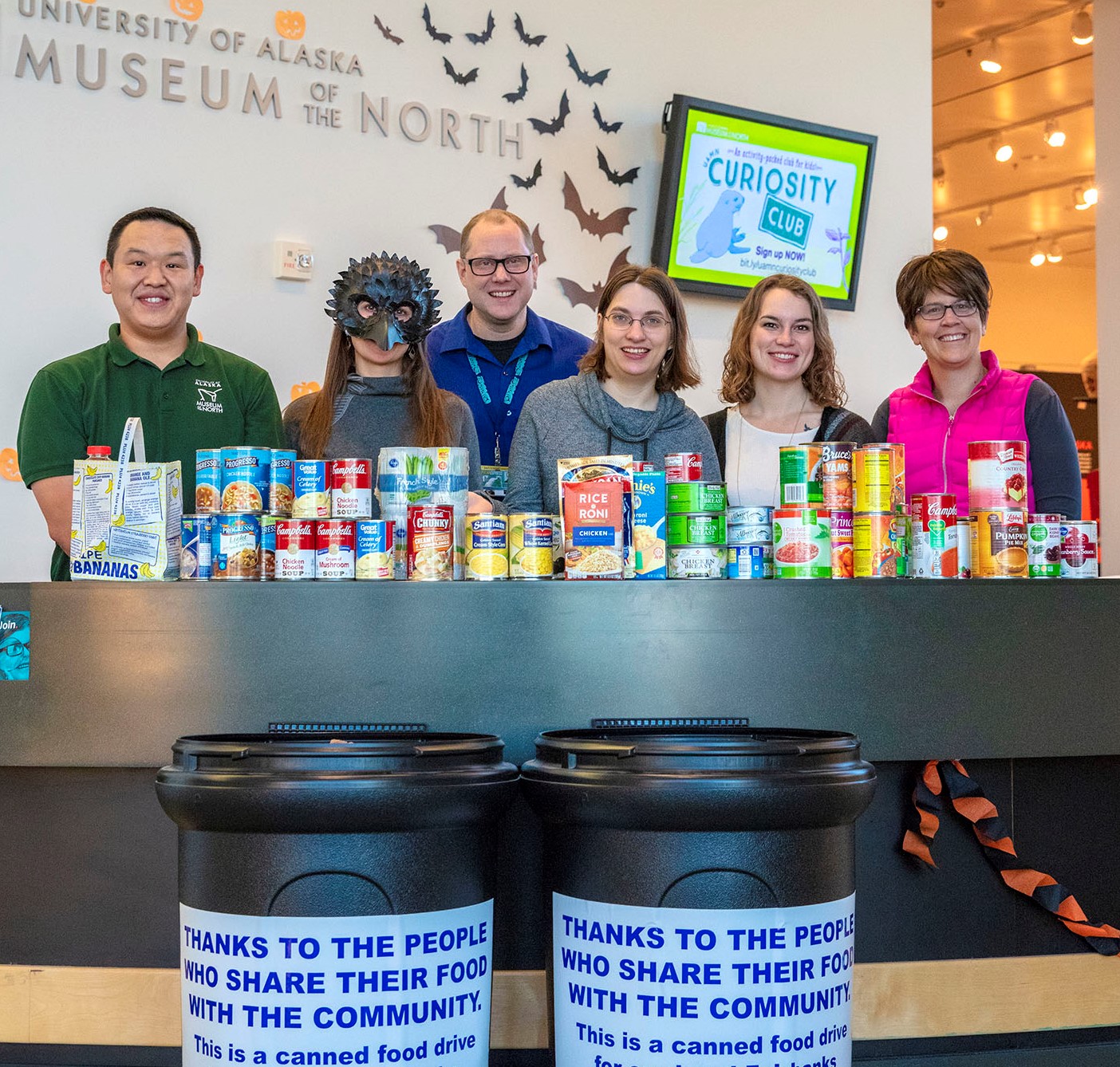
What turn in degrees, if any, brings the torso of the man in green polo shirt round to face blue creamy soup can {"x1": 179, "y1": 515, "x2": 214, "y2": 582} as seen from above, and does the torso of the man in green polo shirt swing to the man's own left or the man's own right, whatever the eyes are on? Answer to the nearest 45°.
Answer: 0° — they already face it

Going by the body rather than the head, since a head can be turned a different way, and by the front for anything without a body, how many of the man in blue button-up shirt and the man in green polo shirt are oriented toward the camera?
2

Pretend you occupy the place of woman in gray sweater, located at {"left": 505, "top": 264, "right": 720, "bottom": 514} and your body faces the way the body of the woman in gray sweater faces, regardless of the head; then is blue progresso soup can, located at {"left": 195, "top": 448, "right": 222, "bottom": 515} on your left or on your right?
on your right

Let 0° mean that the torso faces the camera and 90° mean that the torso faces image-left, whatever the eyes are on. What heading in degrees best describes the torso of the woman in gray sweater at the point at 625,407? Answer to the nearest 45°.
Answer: approximately 0°

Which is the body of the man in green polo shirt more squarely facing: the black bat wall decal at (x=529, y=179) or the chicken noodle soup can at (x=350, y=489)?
the chicken noodle soup can

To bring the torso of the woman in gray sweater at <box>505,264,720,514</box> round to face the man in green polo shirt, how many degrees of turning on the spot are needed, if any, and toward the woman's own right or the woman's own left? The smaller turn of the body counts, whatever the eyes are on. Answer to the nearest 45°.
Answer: approximately 90° to the woman's own right

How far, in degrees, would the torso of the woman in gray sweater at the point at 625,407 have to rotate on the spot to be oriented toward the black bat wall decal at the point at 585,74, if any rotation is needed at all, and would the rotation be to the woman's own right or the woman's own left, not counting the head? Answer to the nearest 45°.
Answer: approximately 180°

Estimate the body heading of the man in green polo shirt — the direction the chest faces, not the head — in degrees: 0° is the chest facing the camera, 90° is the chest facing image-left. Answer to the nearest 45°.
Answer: approximately 0°
